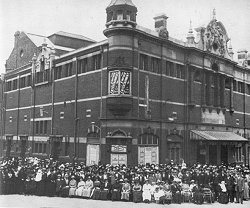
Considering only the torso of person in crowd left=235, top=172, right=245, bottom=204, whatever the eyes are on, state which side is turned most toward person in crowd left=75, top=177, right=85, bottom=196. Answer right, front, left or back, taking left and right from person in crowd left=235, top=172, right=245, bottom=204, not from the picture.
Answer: right

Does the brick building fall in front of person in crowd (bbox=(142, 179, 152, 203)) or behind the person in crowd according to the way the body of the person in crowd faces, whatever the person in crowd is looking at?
behind

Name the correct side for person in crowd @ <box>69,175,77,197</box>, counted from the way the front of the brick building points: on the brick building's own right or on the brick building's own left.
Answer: on the brick building's own right

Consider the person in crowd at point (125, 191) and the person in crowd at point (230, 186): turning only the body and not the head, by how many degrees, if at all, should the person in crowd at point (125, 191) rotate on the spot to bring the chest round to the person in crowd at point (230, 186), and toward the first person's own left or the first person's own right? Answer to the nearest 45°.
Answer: approximately 90° to the first person's own left

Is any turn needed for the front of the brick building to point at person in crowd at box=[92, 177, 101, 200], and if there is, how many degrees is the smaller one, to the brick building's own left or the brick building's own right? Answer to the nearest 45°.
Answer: approximately 45° to the brick building's own right

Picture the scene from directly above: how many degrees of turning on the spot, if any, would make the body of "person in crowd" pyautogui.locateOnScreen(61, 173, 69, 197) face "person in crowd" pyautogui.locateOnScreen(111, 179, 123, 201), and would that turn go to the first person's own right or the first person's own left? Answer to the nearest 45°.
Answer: approximately 45° to the first person's own left
